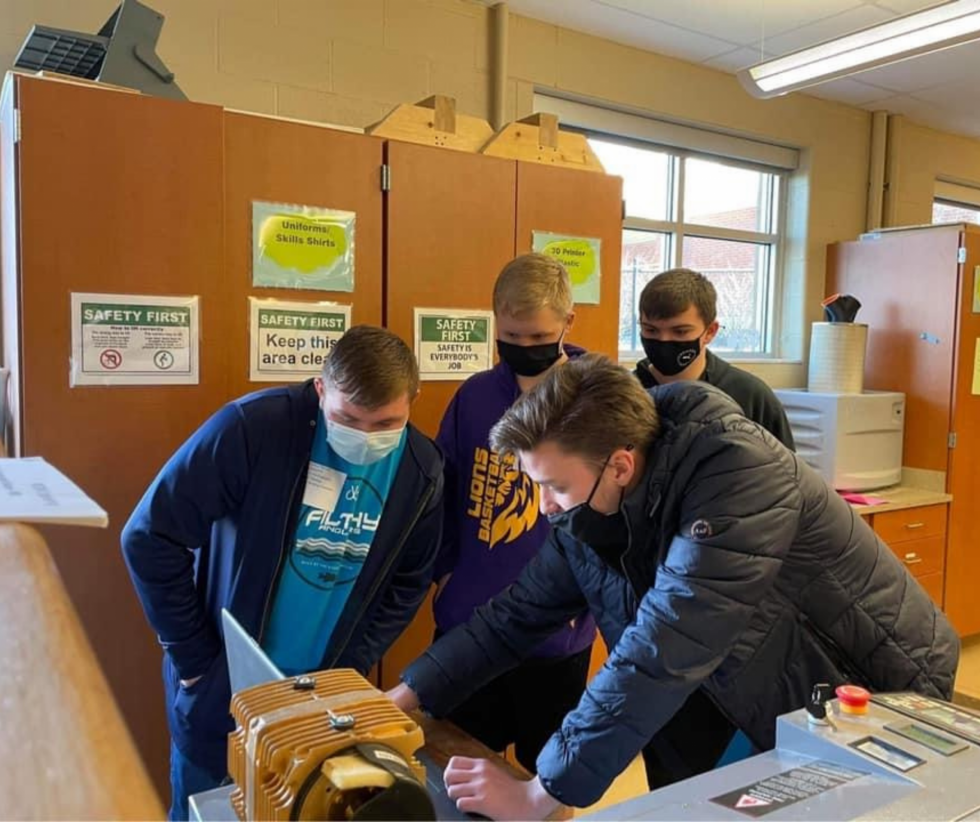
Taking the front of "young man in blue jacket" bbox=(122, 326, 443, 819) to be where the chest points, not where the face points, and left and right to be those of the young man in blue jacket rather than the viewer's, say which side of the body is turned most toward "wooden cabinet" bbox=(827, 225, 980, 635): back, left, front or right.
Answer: left

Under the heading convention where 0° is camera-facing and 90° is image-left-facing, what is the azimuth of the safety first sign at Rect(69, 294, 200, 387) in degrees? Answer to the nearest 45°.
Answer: approximately 0°

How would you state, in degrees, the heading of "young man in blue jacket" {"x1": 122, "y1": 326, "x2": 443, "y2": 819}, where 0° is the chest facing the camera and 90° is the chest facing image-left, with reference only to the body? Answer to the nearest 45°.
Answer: approximately 315°

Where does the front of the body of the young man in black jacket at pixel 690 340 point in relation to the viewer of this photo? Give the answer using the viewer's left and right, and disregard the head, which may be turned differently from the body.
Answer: facing the viewer and to the left of the viewer

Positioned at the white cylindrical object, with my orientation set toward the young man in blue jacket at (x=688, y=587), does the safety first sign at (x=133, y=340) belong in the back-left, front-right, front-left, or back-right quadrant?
front-right

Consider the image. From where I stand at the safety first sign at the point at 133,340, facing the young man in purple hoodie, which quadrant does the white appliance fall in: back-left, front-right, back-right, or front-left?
front-left

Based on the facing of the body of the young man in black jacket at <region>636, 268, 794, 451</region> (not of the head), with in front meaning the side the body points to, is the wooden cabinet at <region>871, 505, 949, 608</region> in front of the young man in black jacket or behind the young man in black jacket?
behind

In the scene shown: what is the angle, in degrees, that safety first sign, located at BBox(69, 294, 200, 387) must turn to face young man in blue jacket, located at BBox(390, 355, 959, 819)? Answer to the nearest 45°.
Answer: approximately 45° to its left

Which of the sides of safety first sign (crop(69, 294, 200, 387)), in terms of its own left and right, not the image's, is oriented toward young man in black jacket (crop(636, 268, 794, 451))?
left

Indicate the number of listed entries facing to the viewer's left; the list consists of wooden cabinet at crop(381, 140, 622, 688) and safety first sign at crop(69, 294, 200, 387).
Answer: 0

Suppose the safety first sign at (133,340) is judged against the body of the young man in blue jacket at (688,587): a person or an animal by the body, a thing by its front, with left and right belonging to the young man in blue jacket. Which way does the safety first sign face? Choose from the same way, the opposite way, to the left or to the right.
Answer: to the left

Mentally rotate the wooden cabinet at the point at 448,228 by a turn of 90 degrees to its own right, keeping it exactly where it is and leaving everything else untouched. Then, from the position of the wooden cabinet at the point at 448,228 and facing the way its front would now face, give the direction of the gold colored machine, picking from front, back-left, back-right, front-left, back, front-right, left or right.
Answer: front-left

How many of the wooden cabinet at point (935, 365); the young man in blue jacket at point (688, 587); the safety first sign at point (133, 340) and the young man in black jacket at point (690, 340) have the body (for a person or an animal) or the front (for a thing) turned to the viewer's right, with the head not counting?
0

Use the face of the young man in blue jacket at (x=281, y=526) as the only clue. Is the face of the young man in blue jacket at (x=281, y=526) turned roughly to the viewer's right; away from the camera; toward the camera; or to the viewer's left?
toward the camera

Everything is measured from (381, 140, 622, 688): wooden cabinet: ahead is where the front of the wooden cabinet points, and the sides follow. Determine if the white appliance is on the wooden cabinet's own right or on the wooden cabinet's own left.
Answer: on the wooden cabinet's own left

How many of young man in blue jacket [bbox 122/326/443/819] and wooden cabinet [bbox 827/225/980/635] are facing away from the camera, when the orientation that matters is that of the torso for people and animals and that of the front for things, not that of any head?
0

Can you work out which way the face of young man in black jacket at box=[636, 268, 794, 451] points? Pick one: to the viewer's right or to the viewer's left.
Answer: to the viewer's left

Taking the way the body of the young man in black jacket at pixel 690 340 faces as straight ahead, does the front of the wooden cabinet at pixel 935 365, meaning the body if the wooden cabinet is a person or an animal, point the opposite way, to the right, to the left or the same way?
the same way
